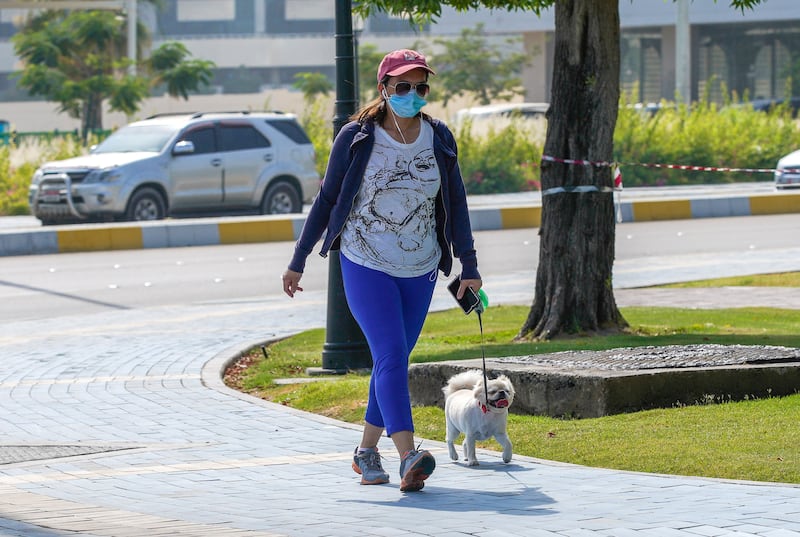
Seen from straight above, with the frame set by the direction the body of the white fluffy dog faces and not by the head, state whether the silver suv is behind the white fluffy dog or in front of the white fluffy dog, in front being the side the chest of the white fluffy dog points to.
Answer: behind

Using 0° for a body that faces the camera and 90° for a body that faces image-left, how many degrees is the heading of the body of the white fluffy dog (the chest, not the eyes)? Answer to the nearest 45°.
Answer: approximately 315°

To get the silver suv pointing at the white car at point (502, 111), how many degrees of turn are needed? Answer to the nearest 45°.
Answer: approximately 180°

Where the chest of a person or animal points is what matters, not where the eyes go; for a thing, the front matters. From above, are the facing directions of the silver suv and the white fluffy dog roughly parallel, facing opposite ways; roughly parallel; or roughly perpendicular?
roughly perpendicular

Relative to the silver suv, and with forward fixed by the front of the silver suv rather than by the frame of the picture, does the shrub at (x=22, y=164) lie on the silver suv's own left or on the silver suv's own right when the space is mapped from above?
on the silver suv's own right

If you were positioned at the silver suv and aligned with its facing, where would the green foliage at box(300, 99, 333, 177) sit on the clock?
The green foliage is roughly at 5 o'clock from the silver suv.

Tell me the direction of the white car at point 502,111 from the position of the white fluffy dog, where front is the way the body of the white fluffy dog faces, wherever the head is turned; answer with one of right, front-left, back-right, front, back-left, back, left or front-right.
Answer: back-left

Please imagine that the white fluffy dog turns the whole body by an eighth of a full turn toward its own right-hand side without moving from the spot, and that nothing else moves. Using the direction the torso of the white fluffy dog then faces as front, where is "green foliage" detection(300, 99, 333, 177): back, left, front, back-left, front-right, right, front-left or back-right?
back

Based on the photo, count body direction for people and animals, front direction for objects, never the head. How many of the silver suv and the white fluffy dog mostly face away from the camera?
0

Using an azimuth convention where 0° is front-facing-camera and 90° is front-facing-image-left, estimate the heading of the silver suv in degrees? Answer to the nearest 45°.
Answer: approximately 45°

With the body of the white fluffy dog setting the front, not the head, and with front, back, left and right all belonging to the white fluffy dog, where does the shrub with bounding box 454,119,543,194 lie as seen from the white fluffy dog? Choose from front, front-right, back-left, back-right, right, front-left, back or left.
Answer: back-left

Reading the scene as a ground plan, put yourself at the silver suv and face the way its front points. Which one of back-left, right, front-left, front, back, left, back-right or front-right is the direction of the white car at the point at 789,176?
back-left

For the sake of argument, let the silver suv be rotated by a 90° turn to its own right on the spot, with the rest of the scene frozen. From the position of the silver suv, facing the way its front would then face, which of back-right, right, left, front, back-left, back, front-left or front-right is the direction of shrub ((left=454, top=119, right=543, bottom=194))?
right
